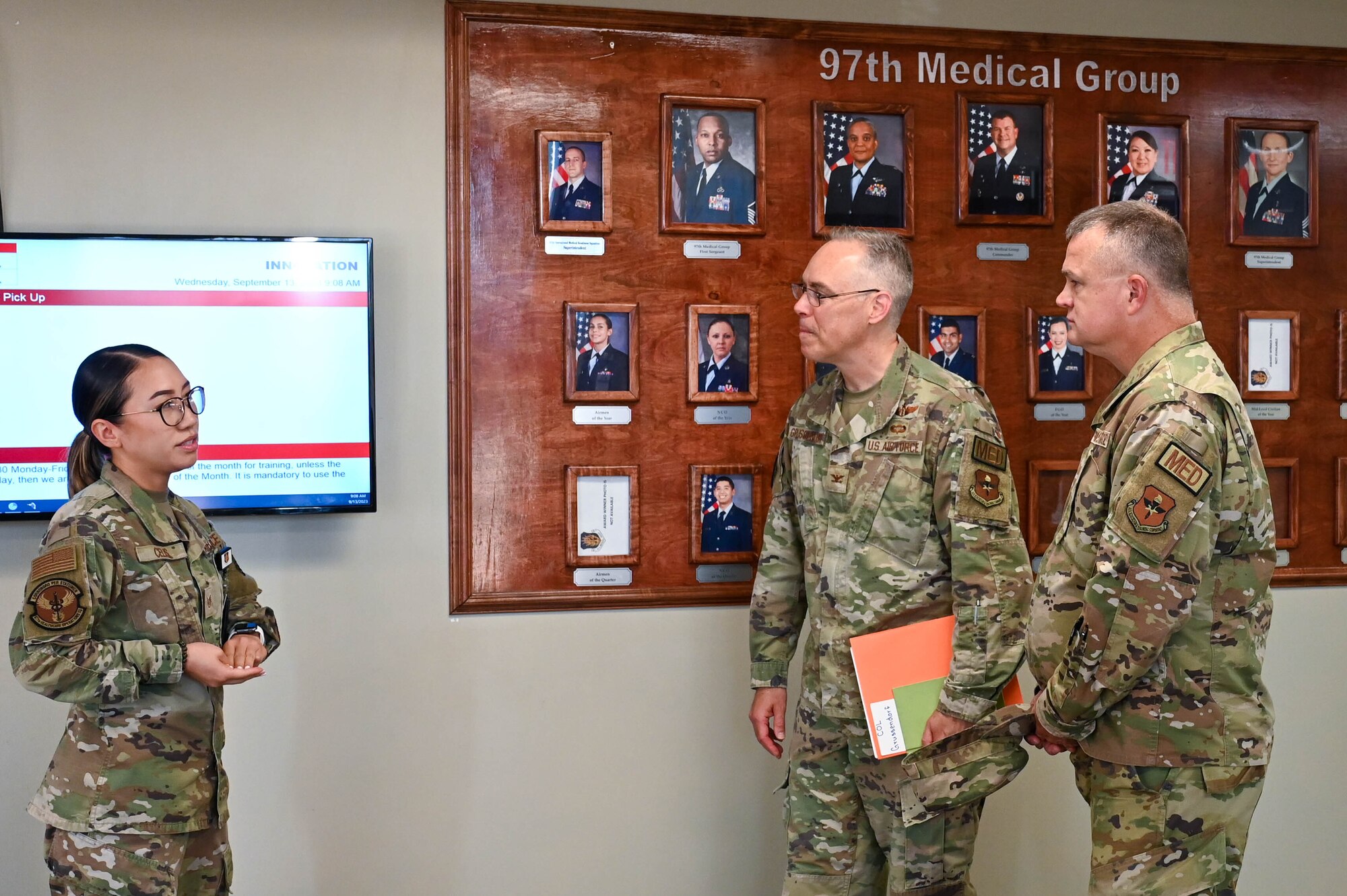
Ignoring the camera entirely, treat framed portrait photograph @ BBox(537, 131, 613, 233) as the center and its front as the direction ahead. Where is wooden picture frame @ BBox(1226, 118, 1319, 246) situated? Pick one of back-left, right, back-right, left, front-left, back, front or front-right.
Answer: left

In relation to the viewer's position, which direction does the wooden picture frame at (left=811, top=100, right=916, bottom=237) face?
facing the viewer

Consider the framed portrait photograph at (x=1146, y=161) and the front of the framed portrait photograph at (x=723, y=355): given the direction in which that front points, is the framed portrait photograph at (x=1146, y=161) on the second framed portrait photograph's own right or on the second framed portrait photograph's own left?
on the second framed portrait photograph's own left

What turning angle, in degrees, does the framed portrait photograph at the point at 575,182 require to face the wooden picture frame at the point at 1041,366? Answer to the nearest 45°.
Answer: approximately 90° to its left

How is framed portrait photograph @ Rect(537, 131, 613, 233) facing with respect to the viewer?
toward the camera

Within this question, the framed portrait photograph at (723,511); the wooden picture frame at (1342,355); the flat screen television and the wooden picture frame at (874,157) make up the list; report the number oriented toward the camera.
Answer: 4

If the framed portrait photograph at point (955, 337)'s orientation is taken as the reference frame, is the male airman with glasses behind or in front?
in front

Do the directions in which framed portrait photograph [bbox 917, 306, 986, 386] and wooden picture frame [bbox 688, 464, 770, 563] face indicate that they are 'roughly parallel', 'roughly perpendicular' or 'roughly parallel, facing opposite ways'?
roughly parallel

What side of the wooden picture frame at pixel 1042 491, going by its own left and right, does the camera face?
front

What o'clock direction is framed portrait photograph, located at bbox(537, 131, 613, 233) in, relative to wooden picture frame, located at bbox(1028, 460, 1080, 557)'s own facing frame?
The framed portrait photograph is roughly at 2 o'clock from the wooden picture frame.

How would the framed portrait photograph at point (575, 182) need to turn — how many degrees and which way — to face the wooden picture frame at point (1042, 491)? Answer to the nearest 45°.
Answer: approximately 90° to its left

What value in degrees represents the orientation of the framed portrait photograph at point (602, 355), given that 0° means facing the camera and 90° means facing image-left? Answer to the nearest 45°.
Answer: approximately 0°

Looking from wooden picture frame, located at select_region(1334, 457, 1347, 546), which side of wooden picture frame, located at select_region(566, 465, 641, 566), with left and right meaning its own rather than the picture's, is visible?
left

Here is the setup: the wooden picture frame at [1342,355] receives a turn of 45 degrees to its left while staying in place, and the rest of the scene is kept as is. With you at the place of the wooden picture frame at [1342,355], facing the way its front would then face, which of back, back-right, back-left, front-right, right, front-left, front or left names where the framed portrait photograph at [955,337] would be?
right

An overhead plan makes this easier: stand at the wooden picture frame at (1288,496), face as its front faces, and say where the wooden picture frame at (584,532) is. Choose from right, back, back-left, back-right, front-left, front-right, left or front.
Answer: front-right
